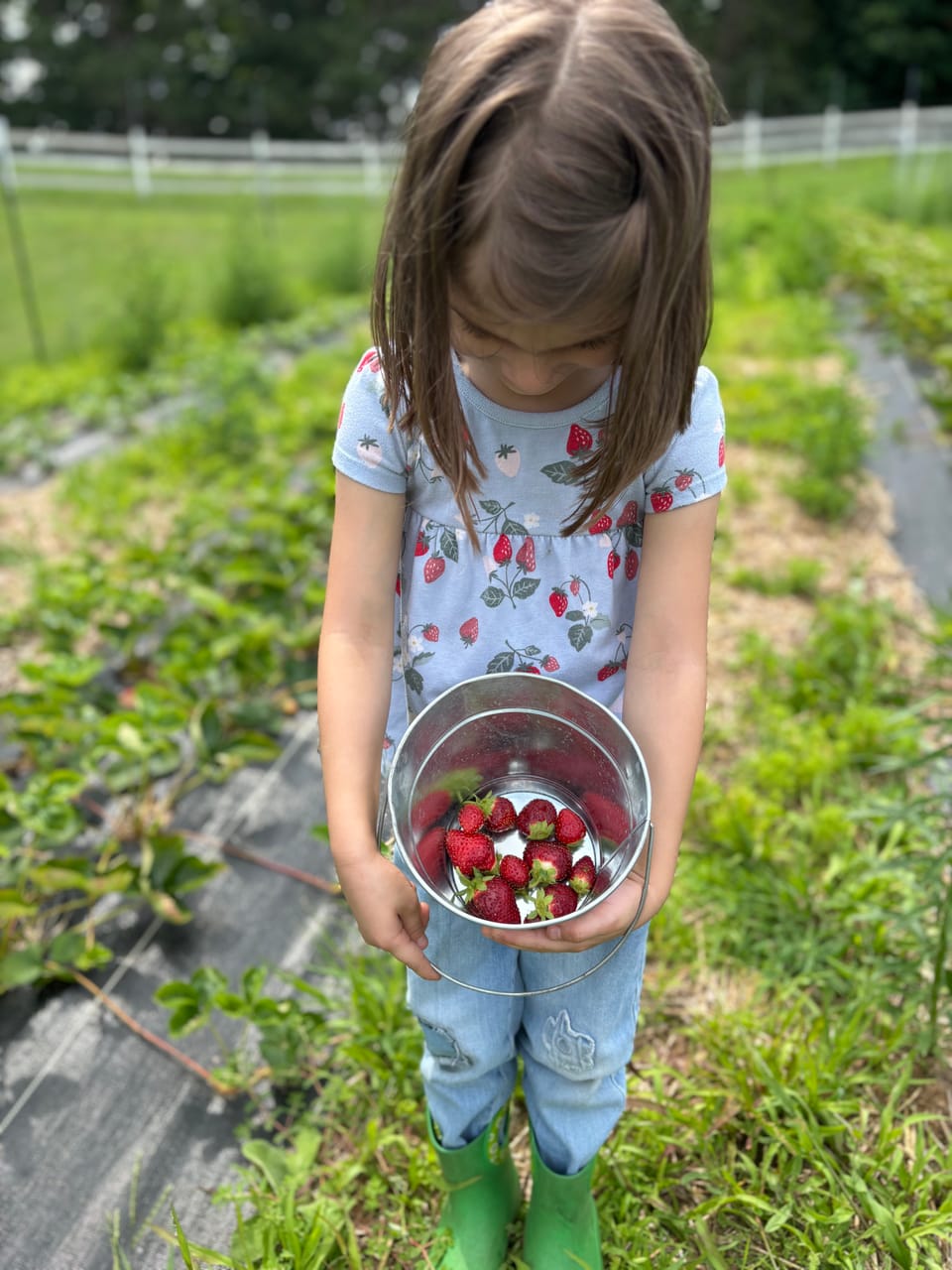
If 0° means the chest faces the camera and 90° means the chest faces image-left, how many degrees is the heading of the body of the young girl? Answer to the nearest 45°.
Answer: approximately 0°

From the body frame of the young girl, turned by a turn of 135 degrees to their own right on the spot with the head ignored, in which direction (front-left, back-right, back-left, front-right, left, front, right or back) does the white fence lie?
front-right

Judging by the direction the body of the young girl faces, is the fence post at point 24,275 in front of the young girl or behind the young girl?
behind
